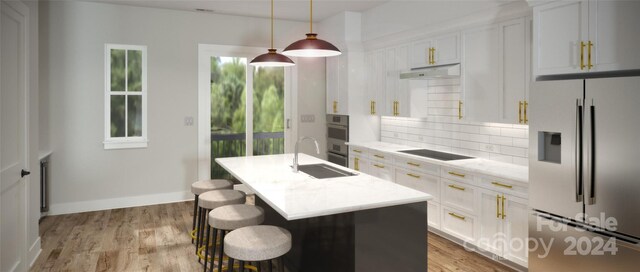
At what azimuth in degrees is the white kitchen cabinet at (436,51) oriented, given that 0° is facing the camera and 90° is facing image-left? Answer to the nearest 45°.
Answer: approximately 45°

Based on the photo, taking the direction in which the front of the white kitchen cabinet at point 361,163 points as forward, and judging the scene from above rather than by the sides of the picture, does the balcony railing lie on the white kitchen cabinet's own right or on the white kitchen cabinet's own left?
on the white kitchen cabinet's own right

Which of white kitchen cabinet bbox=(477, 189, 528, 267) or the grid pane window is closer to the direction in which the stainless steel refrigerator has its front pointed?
the grid pane window

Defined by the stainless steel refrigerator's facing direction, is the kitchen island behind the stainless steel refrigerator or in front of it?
in front

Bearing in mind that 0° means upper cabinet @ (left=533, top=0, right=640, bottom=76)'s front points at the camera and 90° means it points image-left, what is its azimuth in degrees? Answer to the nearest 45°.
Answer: approximately 45°

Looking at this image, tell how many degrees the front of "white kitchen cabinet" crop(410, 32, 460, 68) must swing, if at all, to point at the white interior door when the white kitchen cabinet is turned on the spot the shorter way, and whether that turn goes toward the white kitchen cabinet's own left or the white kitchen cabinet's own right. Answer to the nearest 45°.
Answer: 0° — it already faces it

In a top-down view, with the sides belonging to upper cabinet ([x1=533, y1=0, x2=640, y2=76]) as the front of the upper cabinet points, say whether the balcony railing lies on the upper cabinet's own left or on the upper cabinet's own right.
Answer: on the upper cabinet's own right

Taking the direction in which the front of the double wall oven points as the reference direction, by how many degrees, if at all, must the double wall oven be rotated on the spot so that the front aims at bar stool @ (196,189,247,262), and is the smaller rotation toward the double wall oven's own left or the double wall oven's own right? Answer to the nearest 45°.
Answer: approximately 45° to the double wall oven's own left

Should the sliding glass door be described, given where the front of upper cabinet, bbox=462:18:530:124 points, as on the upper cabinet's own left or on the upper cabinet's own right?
on the upper cabinet's own right

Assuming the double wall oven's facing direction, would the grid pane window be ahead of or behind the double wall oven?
ahead
